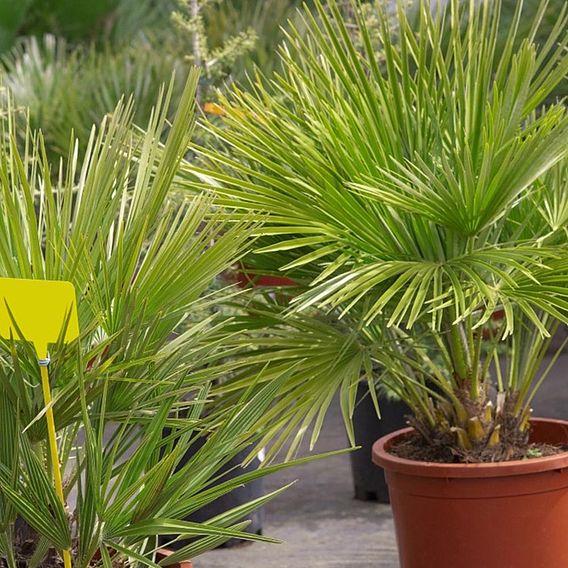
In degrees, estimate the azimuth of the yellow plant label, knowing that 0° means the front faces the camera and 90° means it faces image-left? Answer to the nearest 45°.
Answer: approximately 0°

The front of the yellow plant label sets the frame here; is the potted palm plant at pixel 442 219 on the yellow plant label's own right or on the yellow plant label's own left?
on the yellow plant label's own left

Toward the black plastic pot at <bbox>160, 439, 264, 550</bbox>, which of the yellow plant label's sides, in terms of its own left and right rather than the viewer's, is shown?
back

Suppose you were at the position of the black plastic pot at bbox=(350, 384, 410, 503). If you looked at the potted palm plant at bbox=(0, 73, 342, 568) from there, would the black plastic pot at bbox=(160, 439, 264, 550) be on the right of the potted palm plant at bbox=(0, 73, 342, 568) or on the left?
right

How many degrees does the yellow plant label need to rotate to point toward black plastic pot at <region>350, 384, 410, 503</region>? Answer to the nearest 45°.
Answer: approximately 135° to its left
